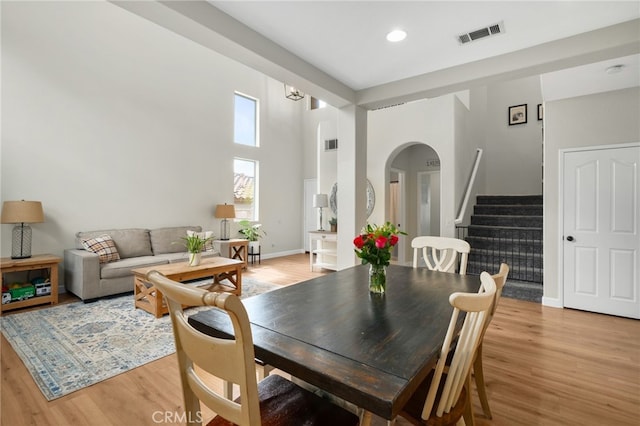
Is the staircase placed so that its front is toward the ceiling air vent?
yes

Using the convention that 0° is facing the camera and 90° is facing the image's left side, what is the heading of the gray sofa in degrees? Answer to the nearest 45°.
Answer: approximately 315°

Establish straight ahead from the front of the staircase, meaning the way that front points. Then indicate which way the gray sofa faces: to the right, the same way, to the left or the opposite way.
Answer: to the left

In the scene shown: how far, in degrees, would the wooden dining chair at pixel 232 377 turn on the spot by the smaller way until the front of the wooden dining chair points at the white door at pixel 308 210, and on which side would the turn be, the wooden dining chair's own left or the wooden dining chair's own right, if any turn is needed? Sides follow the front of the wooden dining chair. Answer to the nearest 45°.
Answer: approximately 45° to the wooden dining chair's own left

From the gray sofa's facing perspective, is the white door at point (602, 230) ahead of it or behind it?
ahead

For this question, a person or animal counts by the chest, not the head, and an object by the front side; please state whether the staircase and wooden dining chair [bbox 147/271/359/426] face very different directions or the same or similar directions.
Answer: very different directions

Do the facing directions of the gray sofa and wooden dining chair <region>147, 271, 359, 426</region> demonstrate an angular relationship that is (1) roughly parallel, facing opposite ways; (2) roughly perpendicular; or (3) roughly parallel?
roughly perpendicular

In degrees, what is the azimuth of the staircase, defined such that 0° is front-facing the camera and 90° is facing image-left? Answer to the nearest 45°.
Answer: approximately 0°

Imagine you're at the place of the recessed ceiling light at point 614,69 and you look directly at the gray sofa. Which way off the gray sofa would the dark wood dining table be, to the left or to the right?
left

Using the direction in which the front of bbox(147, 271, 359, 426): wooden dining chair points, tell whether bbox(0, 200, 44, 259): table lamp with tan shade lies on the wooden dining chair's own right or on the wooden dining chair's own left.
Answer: on the wooden dining chair's own left

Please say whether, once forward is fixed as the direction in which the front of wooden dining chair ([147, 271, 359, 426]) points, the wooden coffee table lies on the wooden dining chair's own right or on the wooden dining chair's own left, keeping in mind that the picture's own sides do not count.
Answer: on the wooden dining chair's own left

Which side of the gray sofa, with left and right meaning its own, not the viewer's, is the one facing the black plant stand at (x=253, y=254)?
left

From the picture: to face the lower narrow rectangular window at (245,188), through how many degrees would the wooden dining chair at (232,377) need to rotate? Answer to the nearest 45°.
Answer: approximately 45° to its left

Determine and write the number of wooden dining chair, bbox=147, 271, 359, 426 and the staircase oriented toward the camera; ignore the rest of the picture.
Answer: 1
